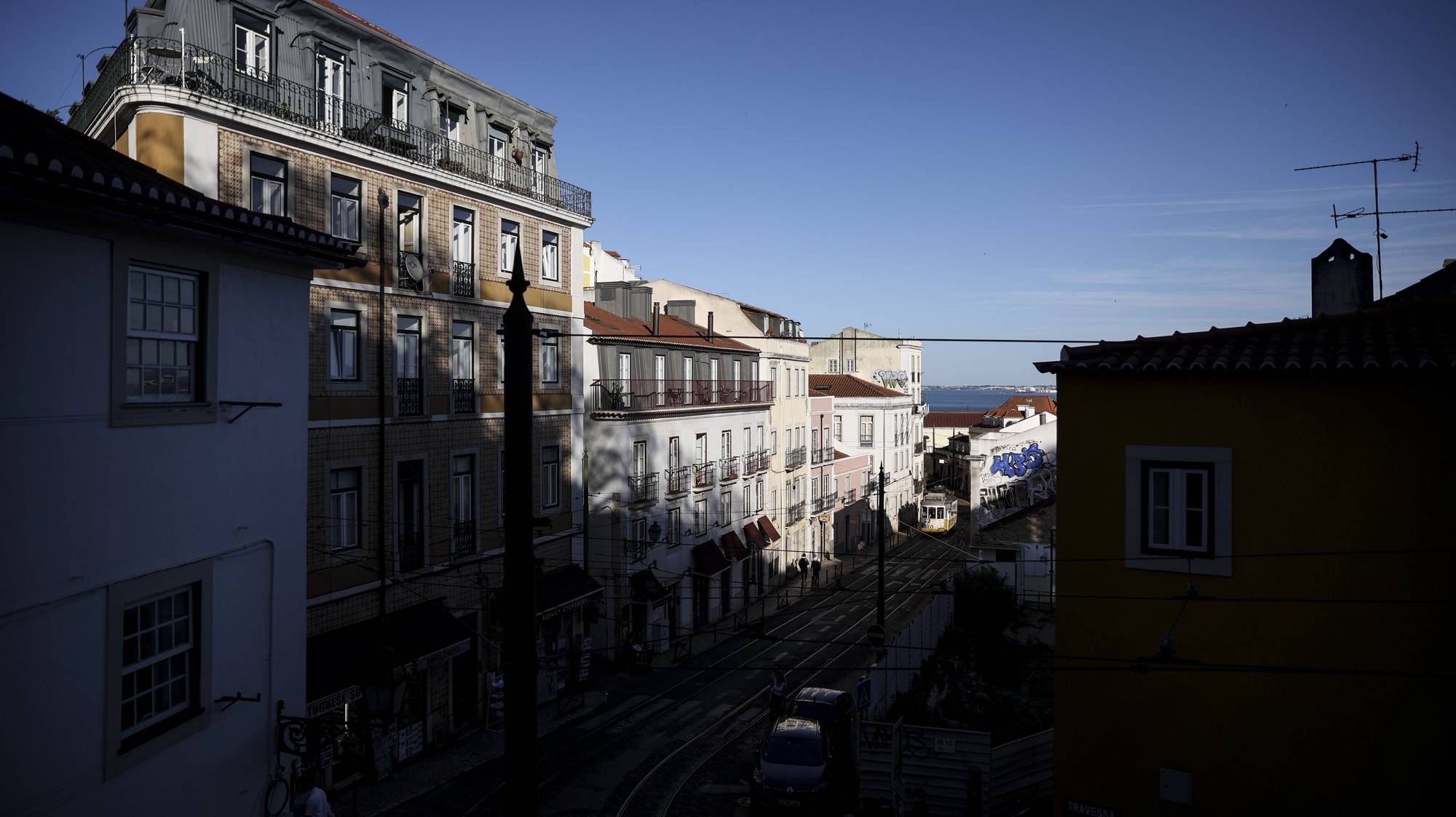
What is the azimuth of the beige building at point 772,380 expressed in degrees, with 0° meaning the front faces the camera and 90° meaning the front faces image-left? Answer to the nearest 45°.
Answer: approximately 315°

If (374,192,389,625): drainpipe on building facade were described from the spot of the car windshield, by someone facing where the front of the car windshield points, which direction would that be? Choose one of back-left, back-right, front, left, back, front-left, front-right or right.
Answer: right

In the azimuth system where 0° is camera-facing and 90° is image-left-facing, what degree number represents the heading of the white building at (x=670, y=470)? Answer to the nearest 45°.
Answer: approximately 315°

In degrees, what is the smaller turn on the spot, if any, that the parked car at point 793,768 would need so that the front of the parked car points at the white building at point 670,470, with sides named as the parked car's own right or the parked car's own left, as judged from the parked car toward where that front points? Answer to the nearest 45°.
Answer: approximately 180°

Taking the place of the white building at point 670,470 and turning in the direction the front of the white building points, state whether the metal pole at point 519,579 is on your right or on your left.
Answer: on your right

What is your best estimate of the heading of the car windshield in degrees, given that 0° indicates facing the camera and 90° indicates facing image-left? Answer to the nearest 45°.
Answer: approximately 0°

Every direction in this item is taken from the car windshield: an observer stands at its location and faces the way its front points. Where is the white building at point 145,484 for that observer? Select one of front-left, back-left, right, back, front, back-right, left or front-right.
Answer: front-right

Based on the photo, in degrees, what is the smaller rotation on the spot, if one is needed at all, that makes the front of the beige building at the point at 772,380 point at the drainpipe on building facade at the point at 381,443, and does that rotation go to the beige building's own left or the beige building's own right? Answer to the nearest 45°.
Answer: approximately 45° to the beige building's own right

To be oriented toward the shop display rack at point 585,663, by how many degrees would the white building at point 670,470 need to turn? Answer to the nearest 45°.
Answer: approximately 45° to its right

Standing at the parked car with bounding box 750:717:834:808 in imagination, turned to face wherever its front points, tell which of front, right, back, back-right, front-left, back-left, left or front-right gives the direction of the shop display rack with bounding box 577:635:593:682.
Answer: back-right

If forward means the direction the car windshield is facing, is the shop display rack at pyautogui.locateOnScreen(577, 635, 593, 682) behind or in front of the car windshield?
behind

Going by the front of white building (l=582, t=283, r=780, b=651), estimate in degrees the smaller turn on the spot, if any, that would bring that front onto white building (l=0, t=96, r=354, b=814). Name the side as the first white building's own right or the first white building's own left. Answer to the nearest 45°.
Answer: approximately 45° to the first white building's own right
